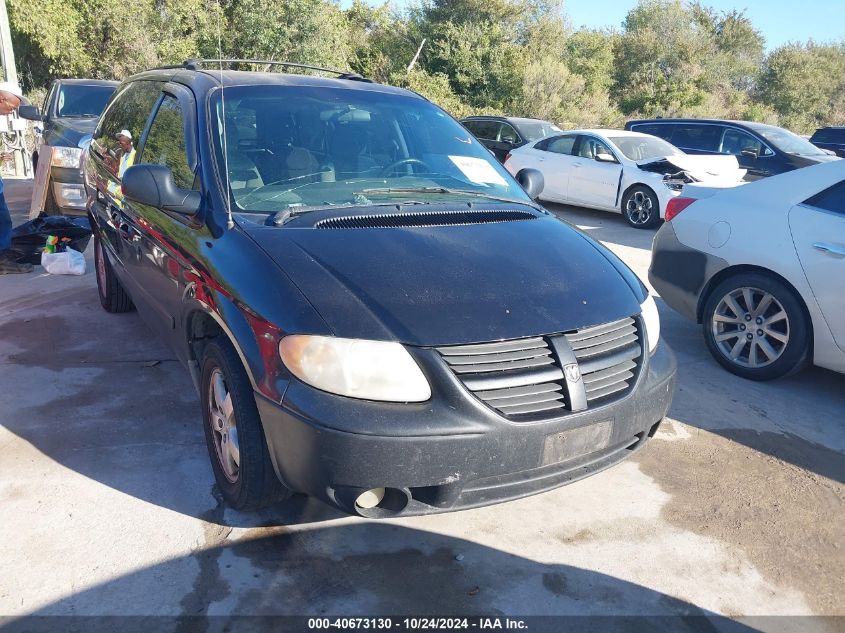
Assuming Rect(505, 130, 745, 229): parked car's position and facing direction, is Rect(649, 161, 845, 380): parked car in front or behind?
in front

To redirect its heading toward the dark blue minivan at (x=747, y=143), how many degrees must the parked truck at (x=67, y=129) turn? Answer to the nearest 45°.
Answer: approximately 90° to its left

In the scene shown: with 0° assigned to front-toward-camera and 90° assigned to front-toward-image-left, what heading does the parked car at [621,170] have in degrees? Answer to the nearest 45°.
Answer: approximately 315°

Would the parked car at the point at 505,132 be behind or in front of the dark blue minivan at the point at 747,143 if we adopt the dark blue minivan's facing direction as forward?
behind

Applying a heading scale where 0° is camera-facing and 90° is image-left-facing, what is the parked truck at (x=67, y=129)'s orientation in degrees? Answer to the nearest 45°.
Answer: approximately 0°

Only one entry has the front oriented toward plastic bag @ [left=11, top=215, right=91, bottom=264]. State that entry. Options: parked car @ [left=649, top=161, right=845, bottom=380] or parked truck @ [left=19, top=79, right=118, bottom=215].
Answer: parked truck @ [left=19, top=79, right=118, bottom=215]

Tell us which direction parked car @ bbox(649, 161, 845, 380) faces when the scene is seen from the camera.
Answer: facing to the right of the viewer

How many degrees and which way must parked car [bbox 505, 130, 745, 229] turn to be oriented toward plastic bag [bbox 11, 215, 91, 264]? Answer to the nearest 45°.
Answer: approximately 90° to its right

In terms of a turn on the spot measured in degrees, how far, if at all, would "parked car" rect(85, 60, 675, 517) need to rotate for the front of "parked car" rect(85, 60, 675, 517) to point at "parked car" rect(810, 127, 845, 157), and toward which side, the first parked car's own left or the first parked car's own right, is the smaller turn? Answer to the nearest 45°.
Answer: approximately 90° to the first parked car's own left

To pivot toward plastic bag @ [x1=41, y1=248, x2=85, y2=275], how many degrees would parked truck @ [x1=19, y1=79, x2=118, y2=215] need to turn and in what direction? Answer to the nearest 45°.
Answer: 0° — it already faces it

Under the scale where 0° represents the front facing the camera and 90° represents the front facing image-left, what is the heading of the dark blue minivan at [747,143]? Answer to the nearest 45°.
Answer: approximately 315°

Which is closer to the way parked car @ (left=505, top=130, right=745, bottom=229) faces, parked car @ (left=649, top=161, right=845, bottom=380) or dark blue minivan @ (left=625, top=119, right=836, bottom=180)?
the parked car
